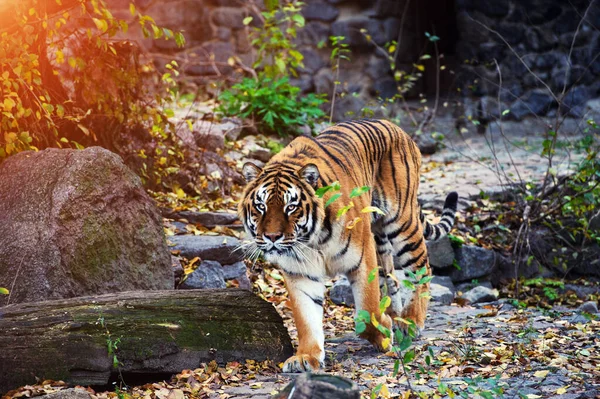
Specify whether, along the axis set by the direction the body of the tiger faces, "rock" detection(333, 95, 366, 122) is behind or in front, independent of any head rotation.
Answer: behind

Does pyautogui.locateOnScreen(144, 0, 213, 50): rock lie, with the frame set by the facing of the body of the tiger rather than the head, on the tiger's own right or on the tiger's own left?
on the tiger's own right

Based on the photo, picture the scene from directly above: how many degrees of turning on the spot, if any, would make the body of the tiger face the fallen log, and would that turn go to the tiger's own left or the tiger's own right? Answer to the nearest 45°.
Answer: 0° — it already faces it

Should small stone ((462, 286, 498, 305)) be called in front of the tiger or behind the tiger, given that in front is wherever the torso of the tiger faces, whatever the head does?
behind

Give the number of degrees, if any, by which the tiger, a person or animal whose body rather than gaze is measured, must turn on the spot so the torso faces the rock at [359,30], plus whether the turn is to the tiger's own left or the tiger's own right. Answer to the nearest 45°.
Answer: approximately 135° to the tiger's own right

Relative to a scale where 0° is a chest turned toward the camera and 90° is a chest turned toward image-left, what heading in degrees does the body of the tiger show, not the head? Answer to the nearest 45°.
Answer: approximately 45°

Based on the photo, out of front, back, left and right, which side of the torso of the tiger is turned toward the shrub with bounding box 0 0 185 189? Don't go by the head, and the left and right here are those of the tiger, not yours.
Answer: right

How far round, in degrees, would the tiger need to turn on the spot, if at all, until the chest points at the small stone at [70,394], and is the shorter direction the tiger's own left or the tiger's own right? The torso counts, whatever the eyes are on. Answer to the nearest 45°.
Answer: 0° — it already faces it

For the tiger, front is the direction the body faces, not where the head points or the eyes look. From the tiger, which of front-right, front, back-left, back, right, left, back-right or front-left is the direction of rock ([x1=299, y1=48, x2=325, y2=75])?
back-right

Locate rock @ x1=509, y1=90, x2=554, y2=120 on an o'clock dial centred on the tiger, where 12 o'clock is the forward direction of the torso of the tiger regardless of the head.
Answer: The rock is roughly at 5 o'clock from the tiger.

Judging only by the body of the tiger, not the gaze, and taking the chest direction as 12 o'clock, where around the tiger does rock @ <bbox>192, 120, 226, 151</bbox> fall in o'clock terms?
The rock is roughly at 4 o'clock from the tiger.
